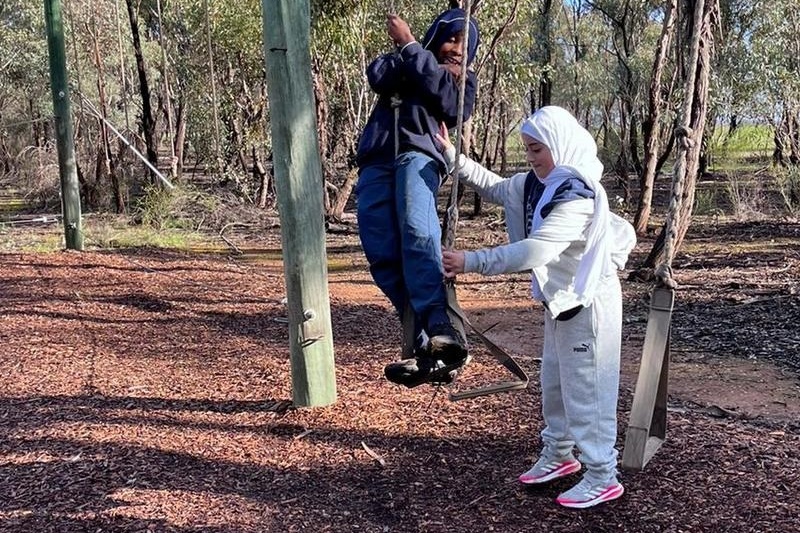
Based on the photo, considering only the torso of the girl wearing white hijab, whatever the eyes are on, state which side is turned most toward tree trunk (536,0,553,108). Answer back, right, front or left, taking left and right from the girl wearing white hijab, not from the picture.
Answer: right

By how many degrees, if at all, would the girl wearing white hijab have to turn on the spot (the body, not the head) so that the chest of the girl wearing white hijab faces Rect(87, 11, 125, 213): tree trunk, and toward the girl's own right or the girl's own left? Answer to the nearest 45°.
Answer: approximately 45° to the girl's own right

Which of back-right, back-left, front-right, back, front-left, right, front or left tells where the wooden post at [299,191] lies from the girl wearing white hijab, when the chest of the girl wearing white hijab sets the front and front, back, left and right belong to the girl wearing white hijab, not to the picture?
front-right

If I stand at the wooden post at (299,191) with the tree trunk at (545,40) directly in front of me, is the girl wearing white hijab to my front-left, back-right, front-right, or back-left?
back-right

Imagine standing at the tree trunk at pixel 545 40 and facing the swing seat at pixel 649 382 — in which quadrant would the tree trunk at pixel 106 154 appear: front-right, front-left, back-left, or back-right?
front-right

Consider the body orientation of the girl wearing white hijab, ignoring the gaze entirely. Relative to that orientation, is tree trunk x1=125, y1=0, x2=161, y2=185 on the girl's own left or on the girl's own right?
on the girl's own right

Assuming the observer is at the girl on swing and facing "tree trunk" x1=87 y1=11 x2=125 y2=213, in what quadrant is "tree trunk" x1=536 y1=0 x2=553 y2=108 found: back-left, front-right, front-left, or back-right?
front-right

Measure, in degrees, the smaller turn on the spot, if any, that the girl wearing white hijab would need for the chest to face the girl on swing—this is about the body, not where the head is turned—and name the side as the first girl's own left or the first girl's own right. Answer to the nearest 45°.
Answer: approximately 45° to the first girl's own right

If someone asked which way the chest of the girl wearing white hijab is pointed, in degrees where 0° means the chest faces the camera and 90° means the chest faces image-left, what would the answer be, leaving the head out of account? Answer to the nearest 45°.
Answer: approximately 90°

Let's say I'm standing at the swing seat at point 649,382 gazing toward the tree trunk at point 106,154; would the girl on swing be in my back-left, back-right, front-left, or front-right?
front-left
